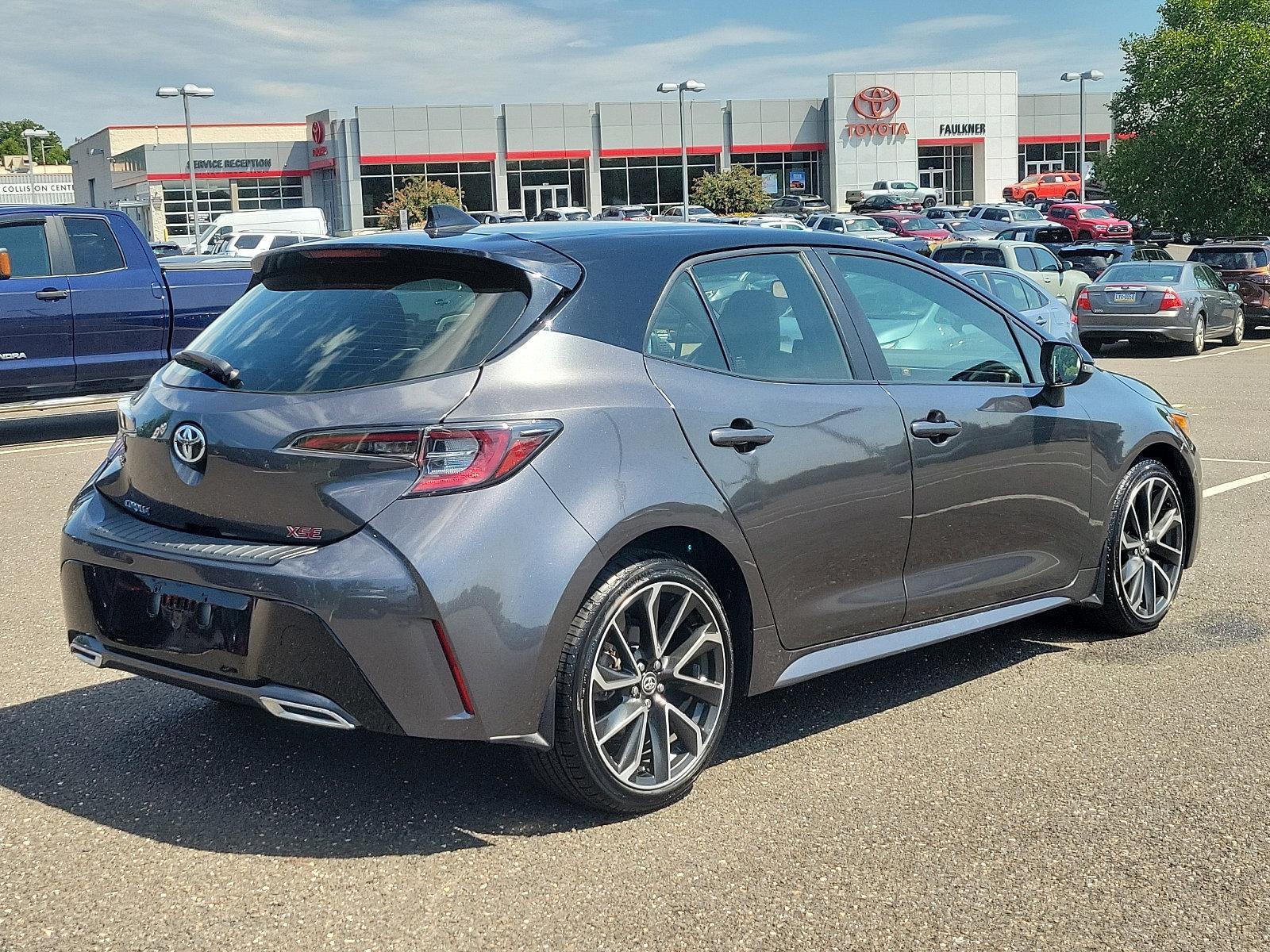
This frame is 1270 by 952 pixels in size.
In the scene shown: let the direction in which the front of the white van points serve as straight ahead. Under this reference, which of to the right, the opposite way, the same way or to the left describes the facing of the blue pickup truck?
the same way

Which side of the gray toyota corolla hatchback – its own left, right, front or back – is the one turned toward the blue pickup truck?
left

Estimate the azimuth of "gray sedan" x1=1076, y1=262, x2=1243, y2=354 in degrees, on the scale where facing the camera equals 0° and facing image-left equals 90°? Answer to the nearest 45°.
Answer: approximately 225°

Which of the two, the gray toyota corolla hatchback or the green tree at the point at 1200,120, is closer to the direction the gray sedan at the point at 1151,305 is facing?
the green tree

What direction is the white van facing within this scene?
to the viewer's left

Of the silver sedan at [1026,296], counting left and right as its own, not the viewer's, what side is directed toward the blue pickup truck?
front

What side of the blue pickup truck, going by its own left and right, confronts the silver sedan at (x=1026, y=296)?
back

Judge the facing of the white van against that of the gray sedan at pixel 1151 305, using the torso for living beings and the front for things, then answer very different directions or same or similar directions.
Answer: very different directions

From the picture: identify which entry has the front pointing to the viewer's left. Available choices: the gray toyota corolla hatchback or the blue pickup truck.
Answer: the blue pickup truck

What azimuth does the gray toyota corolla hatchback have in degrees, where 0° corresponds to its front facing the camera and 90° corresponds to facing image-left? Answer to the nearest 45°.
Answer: approximately 225°

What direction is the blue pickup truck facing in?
to the viewer's left

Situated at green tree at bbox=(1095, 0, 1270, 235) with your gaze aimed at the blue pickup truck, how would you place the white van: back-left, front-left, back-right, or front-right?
front-right

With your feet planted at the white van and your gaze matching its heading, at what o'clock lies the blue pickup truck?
The blue pickup truck is roughly at 9 o'clock from the white van.

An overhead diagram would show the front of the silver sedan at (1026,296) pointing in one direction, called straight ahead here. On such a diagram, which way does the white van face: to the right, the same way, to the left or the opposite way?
the same way

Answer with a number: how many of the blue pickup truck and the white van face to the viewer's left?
2

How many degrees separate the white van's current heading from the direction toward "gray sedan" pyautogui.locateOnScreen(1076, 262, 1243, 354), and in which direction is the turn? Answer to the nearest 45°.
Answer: approximately 135° to its left

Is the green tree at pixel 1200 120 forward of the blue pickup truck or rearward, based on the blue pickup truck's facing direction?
rearward
